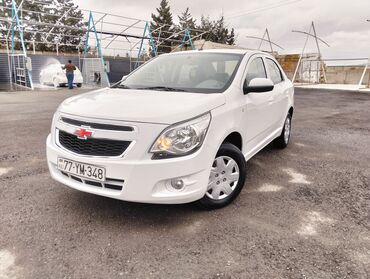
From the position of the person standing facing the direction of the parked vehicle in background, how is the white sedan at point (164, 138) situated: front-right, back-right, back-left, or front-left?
back-left

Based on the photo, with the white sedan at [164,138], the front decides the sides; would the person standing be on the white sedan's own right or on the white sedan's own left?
on the white sedan's own right

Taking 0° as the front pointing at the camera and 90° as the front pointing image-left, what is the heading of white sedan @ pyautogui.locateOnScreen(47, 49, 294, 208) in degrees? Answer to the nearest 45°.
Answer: approximately 45°
